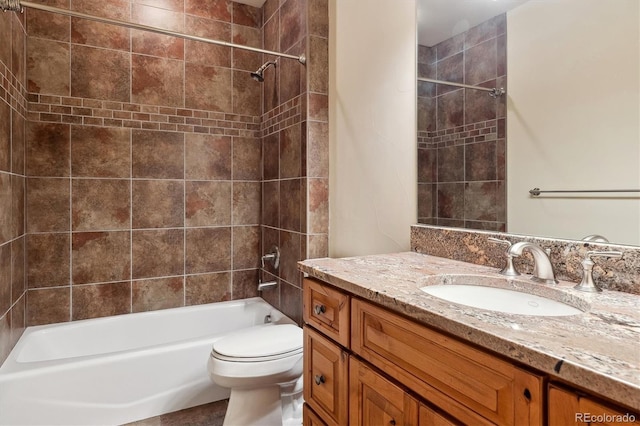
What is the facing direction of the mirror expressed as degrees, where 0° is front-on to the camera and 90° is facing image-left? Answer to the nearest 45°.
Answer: approximately 45°

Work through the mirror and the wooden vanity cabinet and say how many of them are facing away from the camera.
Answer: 0

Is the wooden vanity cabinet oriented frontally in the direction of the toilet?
no

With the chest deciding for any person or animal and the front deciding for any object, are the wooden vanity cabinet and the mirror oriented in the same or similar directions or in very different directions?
same or similar directions

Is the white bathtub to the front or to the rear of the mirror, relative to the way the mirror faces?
to the front

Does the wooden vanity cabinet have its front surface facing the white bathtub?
no

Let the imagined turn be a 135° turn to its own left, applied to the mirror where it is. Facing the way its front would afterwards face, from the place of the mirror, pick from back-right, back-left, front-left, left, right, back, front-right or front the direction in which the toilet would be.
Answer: back
